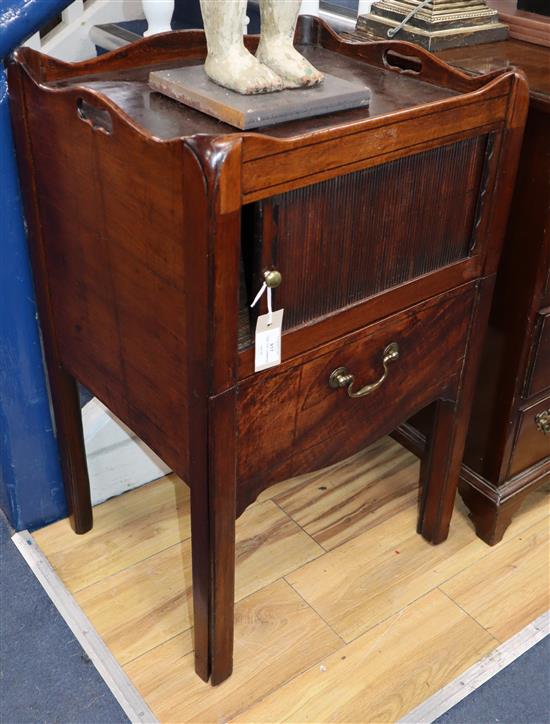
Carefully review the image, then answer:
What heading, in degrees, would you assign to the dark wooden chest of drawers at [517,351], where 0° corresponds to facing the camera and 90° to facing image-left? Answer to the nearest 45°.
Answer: approximately 315°

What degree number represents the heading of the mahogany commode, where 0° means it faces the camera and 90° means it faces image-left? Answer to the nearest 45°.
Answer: approximately 315°

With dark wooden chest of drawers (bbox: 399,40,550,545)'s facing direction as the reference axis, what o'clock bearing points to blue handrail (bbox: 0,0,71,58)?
The blue handrail is roughly at 4 o'clock from the dark wooden chest of drawers.
